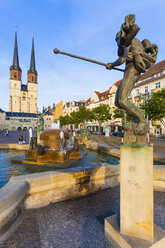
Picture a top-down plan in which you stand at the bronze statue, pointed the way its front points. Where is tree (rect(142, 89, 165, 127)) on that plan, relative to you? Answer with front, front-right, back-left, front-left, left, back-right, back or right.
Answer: right

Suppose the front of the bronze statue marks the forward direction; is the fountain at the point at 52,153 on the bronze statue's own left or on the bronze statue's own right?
on the bronze statue's own right

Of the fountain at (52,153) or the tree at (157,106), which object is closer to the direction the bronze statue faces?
the fountain

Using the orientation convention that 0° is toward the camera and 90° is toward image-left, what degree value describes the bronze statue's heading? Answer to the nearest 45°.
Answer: approximately 90°
